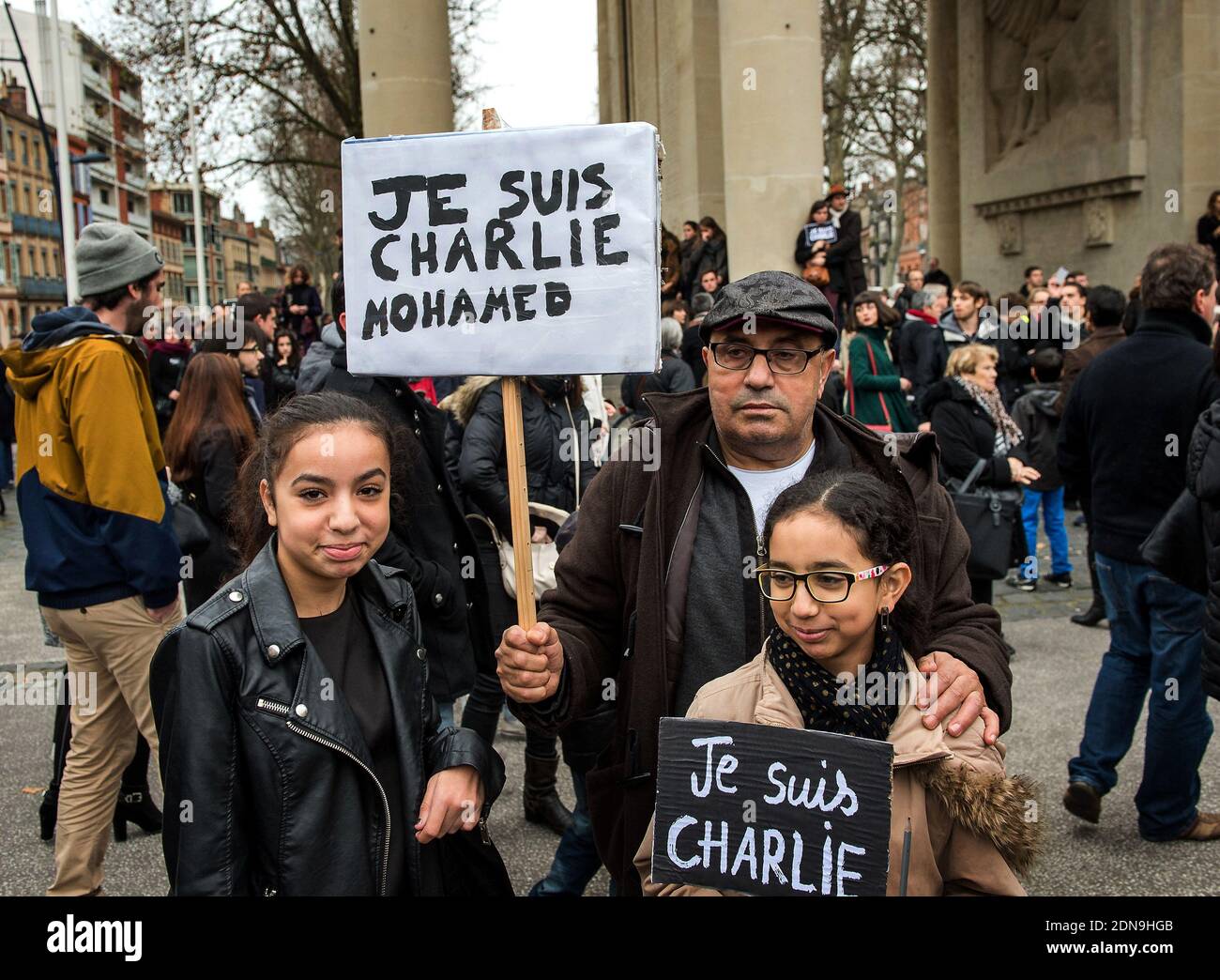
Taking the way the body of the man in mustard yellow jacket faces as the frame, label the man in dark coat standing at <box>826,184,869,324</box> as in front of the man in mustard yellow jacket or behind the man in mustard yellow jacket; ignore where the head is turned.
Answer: in front

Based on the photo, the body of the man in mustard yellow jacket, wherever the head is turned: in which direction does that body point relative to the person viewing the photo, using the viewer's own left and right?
facing away from the viewer and to the right of the viewer

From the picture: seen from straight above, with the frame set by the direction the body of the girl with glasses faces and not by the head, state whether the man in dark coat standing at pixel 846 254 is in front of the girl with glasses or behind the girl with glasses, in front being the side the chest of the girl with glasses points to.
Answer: behind

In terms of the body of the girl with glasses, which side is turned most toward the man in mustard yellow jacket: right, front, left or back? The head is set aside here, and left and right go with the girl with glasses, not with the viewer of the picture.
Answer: right

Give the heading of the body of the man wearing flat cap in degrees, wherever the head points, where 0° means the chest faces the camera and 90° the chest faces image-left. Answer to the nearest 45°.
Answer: approximately 0°

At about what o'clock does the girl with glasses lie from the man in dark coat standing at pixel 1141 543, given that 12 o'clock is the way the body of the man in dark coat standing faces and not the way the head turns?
The girl with glasses is roughly at 5 o'clock from the man in dark coat standing.

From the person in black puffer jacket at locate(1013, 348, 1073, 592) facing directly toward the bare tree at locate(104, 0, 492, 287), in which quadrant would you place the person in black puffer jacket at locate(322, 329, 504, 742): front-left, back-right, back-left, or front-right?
back-left

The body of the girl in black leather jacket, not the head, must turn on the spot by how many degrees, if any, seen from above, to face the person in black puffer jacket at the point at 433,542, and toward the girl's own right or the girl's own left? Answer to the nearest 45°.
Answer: approximately 135° to the girl's own left

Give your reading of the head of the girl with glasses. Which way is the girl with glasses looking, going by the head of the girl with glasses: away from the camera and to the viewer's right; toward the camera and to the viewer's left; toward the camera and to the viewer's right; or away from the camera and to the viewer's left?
toward the camera and to the viewer's left
